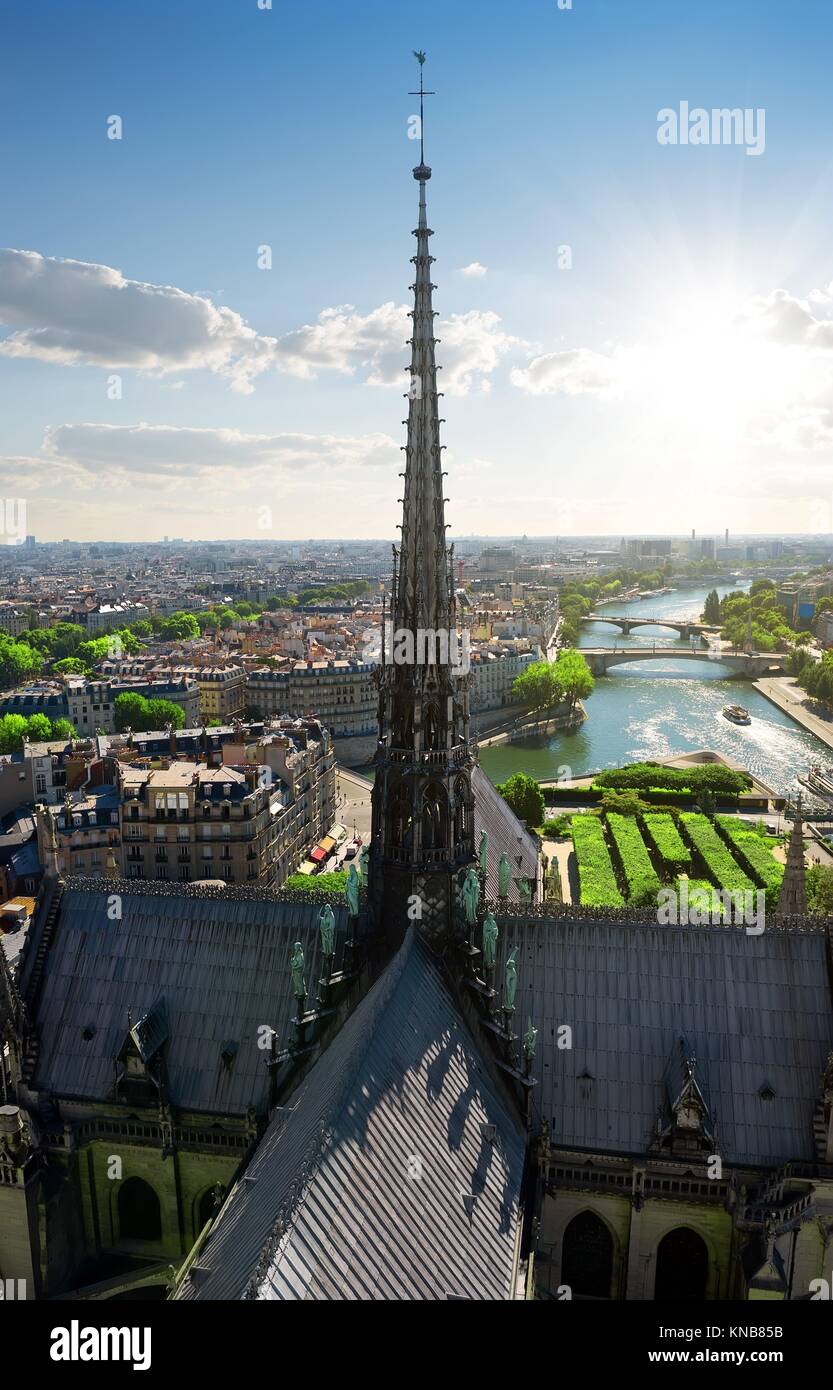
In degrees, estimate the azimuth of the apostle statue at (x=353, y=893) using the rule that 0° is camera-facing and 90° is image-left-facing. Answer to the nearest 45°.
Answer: approximately 45°

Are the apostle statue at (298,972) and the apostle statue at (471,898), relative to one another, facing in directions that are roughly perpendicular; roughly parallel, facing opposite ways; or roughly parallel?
roughly perpendicular

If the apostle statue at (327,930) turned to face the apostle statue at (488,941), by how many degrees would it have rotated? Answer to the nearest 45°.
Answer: approximately 90° to its left

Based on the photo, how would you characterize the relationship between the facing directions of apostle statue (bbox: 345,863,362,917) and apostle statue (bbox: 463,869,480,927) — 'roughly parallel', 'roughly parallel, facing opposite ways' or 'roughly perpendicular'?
roughly perpendicular

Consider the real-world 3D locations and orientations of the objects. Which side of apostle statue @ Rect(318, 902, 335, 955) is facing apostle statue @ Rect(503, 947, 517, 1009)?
left

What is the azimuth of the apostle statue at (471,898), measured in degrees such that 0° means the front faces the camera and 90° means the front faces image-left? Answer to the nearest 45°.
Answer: approximately 315°

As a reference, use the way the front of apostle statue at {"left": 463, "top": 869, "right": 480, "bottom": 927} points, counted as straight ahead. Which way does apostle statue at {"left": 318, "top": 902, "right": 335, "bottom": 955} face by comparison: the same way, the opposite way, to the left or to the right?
to the right

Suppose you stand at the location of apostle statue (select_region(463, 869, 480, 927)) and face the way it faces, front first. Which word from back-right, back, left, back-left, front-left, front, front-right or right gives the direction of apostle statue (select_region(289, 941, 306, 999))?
back-right
